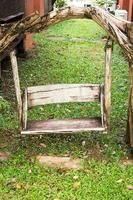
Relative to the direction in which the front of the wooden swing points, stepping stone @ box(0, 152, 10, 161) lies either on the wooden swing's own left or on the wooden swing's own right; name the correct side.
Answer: on the wooden swing's own right

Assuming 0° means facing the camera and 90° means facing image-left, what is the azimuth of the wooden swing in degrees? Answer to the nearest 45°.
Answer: approximately 0°
